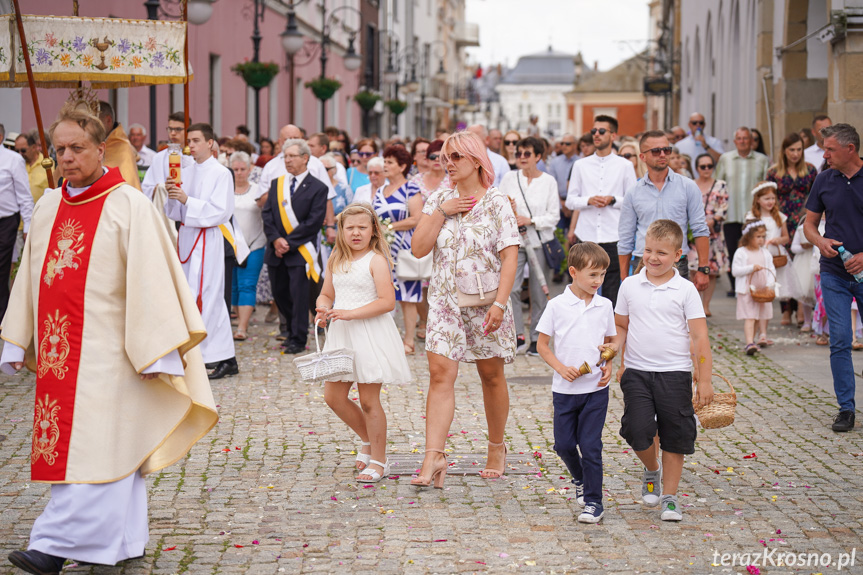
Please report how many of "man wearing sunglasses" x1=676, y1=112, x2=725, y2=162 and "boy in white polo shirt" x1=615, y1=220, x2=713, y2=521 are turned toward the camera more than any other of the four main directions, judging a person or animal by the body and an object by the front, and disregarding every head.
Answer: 2

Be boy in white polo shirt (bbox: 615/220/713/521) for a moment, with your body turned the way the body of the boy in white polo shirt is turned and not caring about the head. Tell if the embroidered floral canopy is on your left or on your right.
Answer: on your right

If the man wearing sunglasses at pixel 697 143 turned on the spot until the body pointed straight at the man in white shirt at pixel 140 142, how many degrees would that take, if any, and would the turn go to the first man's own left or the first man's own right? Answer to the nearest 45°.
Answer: approximately 45° to the first man's own right

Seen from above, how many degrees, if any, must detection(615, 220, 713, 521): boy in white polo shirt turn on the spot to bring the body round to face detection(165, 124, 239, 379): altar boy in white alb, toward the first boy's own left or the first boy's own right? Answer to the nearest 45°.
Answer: approximately 135° to the first boy's own right

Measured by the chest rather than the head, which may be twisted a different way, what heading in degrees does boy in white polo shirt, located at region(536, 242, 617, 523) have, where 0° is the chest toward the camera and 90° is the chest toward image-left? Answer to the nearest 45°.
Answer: approximately 315°

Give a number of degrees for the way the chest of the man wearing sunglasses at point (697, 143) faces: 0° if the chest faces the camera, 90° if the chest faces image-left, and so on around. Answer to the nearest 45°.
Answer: approximately 0°

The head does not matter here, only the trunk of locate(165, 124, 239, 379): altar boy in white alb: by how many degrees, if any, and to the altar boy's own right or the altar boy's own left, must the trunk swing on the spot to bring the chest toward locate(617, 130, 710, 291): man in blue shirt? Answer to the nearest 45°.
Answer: approximately 90° to the altar boy's own left

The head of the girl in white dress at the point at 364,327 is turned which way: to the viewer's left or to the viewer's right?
to the viewer's left
